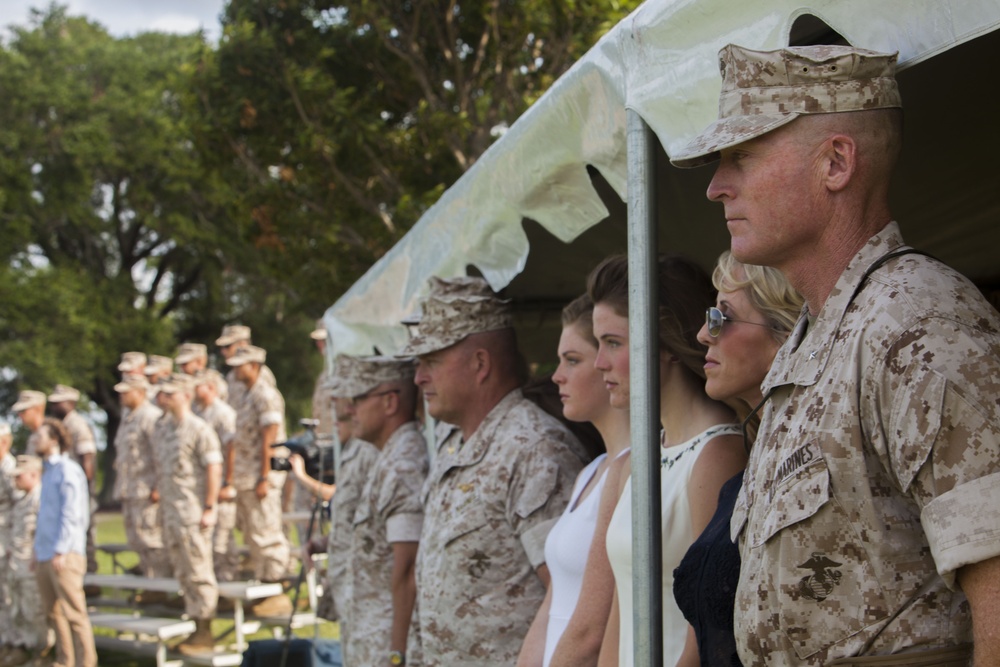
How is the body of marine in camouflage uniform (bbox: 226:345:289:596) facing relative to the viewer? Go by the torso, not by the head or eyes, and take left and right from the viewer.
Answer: facing to the left of the viewer

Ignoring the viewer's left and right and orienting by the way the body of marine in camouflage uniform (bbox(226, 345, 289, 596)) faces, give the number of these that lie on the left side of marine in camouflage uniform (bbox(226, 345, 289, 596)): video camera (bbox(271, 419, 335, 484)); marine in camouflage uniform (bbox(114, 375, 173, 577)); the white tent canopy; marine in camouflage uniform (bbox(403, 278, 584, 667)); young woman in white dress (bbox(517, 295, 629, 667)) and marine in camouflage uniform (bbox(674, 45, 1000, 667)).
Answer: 5

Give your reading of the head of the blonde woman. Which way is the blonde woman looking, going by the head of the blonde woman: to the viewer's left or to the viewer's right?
to the viewer's left

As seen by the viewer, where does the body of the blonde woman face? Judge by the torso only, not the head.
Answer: to the viewer's left

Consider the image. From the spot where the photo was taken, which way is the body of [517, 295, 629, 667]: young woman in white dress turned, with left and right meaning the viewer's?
facing to the left of the viewer

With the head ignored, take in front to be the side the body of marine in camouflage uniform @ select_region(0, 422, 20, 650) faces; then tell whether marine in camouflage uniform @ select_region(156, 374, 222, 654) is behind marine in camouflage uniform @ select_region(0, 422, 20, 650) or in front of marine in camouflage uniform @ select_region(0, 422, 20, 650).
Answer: behind

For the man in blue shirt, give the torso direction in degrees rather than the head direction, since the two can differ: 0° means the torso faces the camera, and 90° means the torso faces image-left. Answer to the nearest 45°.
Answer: approximately 90°

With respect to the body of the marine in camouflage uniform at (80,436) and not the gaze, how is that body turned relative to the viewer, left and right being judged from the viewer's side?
facing to the left of the viewer

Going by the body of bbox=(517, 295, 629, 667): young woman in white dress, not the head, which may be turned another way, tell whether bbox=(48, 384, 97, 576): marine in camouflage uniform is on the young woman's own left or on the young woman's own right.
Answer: on the young woman's own right

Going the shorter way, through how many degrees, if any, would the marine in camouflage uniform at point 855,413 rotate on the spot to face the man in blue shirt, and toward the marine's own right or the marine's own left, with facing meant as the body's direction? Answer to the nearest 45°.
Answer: approximately 90° to the marine's own right
